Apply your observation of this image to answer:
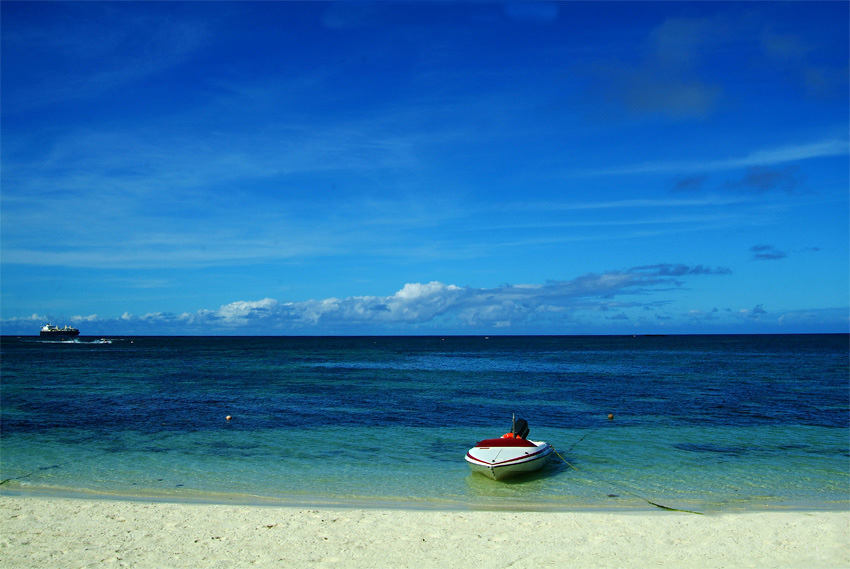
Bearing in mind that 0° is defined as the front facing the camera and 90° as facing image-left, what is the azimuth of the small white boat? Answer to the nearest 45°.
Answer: approximately 45°
